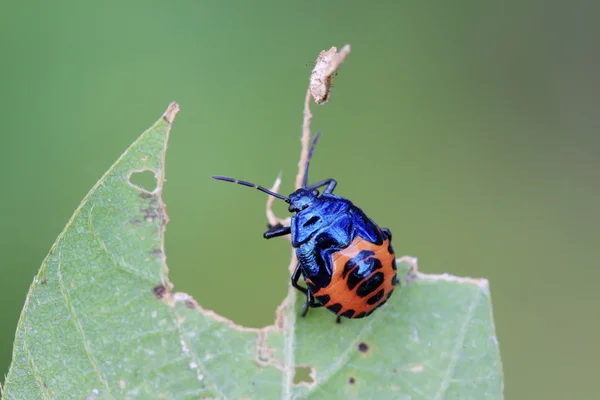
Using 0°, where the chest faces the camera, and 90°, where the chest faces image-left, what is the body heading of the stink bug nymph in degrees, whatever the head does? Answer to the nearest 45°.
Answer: approximately 135°
